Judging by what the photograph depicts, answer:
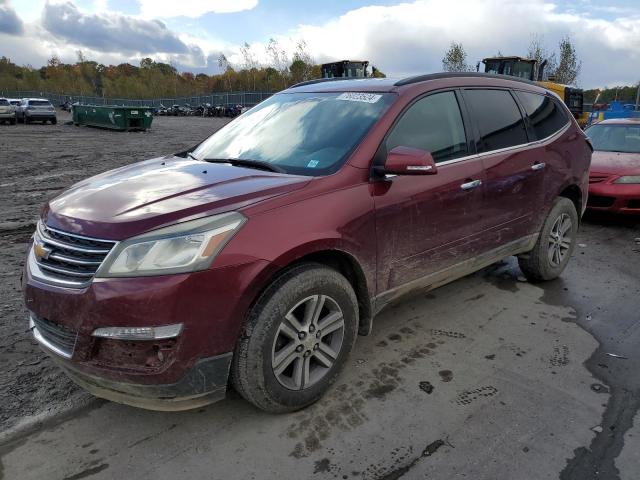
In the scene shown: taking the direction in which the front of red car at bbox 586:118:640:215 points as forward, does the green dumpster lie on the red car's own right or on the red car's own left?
on the red car's own right

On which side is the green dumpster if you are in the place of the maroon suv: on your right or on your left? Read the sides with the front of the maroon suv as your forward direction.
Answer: on your right

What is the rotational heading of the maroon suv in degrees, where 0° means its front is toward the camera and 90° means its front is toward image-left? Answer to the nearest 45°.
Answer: approximately 45°

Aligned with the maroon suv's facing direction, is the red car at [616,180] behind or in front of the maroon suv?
behind

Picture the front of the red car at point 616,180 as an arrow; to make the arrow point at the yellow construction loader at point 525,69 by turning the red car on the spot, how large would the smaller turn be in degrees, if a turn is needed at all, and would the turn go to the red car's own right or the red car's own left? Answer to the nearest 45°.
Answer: approximately 135° to the red car's own right

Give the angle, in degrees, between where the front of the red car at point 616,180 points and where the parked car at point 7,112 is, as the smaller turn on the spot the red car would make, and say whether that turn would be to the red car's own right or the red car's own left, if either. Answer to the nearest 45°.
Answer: approximately 45° to the red car's own right

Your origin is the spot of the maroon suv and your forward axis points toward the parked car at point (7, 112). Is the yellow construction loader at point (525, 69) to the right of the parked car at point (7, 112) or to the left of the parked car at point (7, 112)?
right

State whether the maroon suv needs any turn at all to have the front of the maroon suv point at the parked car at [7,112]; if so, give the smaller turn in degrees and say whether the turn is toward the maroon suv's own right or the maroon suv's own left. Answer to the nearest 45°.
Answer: approximately 90° to the maroon suv's own right

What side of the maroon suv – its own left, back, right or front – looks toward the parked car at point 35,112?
right
